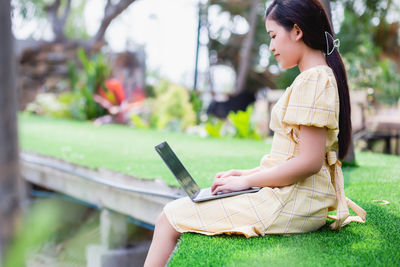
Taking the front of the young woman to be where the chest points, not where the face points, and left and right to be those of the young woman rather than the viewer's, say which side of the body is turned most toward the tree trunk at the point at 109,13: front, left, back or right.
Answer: right

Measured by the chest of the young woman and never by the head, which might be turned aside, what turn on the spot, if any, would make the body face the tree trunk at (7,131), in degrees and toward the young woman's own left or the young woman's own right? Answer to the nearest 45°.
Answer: approximately 90° to the young woman's own left

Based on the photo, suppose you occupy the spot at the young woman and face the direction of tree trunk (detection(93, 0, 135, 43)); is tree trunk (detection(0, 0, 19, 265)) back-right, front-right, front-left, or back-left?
back-left

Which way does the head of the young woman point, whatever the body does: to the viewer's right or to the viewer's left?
to the viewer's left

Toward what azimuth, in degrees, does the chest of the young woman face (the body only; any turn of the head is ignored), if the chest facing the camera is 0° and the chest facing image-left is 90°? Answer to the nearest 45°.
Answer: approximately 90°
